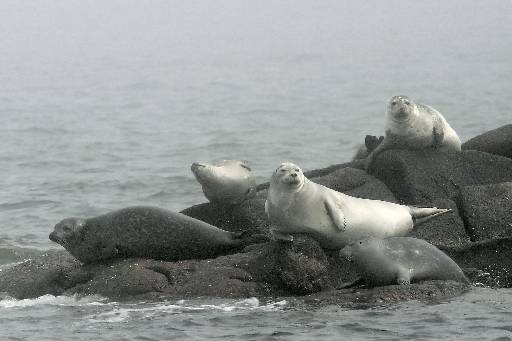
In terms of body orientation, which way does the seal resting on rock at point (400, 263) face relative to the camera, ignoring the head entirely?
to the viewer's left

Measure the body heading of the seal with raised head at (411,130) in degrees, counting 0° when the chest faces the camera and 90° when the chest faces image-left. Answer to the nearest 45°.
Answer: approximately 45°

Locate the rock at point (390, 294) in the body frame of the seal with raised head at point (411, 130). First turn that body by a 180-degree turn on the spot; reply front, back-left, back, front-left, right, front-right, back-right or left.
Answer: back-right

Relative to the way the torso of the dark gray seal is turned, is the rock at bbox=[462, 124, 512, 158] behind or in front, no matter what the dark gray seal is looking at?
behind

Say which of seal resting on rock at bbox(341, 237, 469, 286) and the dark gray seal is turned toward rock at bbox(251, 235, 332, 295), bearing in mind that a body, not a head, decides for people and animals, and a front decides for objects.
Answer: the seal resting on rock

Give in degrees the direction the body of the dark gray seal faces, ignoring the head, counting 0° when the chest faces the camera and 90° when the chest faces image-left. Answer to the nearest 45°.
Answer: approximately 90°

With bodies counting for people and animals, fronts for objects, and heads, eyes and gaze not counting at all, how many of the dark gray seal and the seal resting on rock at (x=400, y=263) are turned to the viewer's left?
2

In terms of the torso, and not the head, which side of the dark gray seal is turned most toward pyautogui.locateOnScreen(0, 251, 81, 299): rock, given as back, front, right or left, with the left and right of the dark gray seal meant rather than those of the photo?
front

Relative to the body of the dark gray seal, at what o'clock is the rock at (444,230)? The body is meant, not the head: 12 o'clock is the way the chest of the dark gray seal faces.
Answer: The rock is roughly at 6 o'clock from the dark gray seal.

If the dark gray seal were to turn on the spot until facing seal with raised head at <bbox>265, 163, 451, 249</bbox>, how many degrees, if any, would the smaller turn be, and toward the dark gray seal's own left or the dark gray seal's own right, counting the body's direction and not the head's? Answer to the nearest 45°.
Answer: approximately 180°

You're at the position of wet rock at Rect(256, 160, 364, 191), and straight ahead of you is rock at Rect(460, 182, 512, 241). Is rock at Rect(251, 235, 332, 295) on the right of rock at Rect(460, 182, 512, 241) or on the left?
right
